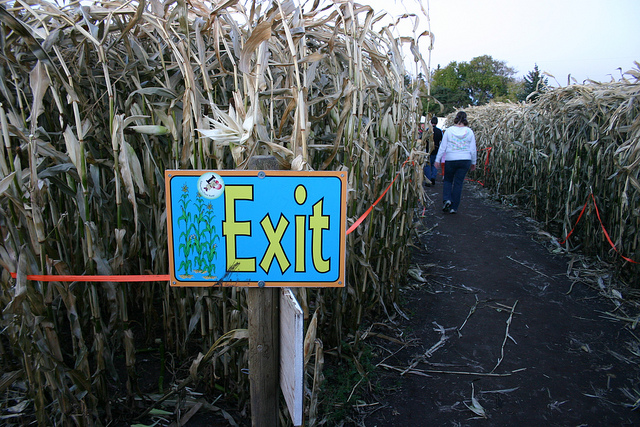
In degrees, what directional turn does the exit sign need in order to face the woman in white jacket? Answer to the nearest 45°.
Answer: approximately 135° to its left

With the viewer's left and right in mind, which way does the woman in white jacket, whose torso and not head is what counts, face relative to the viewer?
facing away from the viewer

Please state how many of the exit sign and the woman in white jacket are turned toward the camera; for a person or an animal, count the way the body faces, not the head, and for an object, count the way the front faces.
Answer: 1

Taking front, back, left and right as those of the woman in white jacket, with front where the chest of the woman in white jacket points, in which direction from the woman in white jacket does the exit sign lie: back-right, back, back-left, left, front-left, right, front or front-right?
back

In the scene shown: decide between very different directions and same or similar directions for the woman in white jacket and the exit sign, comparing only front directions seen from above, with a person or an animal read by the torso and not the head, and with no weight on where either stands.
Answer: very different directions

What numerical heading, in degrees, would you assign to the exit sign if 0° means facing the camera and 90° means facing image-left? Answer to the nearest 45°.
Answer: approximately 0°

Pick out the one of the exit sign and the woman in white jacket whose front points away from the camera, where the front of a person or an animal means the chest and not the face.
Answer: the woman in white jacket
